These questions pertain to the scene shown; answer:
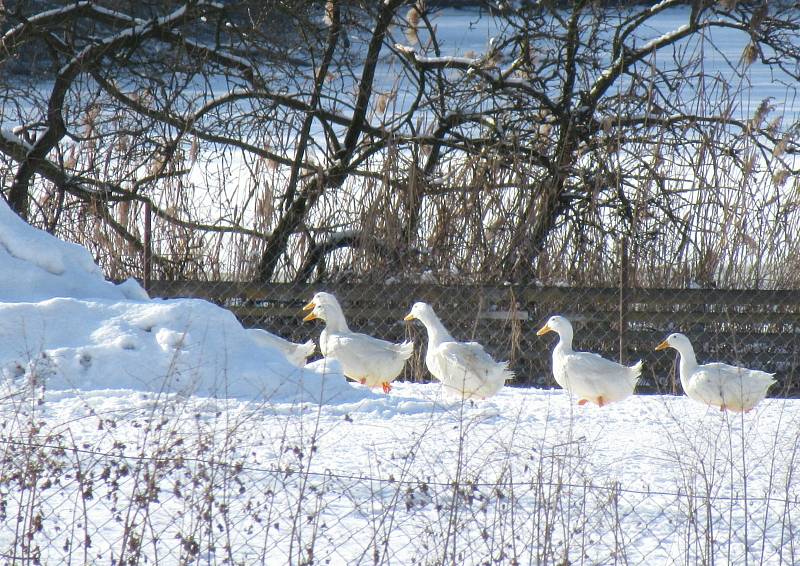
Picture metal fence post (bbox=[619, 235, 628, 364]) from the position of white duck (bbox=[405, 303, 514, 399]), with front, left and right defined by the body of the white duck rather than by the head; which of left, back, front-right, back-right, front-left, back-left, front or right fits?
back-right

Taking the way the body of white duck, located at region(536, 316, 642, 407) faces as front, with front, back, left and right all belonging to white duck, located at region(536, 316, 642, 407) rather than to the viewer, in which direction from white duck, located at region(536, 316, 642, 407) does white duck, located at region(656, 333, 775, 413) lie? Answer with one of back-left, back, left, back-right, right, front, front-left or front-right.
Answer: back

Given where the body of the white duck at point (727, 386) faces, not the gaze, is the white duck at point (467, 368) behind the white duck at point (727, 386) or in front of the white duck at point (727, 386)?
in front

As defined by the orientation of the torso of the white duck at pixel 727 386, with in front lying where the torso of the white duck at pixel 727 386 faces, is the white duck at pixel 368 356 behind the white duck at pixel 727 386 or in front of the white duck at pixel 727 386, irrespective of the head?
in front

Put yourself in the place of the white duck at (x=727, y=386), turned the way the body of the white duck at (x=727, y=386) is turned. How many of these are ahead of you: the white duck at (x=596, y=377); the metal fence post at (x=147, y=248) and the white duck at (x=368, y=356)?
3

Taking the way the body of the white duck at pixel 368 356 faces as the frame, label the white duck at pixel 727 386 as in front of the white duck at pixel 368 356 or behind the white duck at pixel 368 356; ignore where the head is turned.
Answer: behind

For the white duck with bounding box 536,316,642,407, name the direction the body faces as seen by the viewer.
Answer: to the viewer's left

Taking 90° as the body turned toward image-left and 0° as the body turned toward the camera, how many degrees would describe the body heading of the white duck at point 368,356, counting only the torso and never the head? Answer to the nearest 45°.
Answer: approximately 90°

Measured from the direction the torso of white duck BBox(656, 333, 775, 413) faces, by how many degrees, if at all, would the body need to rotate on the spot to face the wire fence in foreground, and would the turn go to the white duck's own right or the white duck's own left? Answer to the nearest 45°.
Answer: approximately 45° to the white duck's own left

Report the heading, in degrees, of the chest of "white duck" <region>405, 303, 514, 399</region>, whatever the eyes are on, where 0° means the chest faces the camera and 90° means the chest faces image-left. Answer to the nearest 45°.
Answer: approximately 90°

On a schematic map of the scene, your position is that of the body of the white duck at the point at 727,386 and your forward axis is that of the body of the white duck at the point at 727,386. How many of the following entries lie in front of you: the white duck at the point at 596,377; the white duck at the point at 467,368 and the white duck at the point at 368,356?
3

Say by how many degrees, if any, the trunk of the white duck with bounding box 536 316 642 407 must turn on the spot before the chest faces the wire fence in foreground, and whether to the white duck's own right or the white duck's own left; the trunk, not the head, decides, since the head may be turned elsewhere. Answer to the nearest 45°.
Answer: approximately 90° to the white duck's own left

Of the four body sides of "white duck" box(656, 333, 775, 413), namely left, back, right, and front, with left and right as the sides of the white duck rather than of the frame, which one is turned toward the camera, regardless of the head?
left
